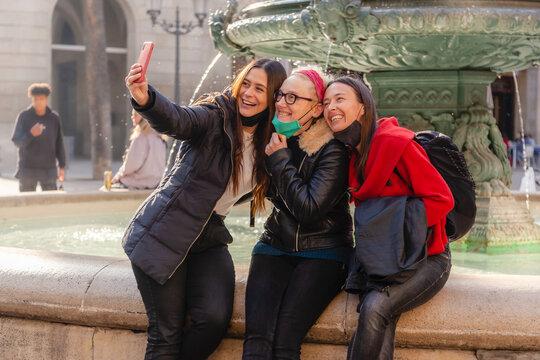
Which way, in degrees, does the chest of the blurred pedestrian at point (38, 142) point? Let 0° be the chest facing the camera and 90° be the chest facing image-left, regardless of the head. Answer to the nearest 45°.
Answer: approximately 0°

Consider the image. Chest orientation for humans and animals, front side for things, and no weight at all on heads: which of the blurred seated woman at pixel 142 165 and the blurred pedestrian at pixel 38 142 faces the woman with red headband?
the blurred pedestrian at pixel 38 142

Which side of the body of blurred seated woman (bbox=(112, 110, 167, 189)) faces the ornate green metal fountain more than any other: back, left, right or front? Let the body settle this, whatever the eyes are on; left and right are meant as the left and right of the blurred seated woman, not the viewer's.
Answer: back

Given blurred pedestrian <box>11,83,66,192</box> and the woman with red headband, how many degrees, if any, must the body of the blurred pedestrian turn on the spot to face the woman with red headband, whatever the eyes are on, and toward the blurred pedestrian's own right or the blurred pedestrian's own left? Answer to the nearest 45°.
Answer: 0° — they already face them

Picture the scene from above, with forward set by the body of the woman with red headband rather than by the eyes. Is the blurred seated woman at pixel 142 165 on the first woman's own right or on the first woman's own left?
on the first woman's own right

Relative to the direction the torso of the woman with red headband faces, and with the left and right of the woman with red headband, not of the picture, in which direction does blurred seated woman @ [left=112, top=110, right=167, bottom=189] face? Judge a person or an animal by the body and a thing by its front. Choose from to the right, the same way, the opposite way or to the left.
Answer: to the right

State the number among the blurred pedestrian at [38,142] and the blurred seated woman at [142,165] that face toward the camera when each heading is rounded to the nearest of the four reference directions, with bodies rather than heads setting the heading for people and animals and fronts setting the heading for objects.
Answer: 1

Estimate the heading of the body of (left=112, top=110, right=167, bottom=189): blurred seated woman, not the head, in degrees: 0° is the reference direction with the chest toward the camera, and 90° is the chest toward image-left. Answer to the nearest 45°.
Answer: approximately 135°

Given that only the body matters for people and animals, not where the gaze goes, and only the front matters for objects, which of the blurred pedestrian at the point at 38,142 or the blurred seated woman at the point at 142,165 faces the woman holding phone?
the blurred pedestrian at the point at 38,142

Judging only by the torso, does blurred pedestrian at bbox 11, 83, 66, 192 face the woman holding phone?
yes

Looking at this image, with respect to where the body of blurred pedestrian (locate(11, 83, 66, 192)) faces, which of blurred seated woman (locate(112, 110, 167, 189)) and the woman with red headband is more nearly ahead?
the woman with red headband

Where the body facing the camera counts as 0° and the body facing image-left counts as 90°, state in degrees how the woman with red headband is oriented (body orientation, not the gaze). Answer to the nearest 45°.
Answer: approximately 45°
